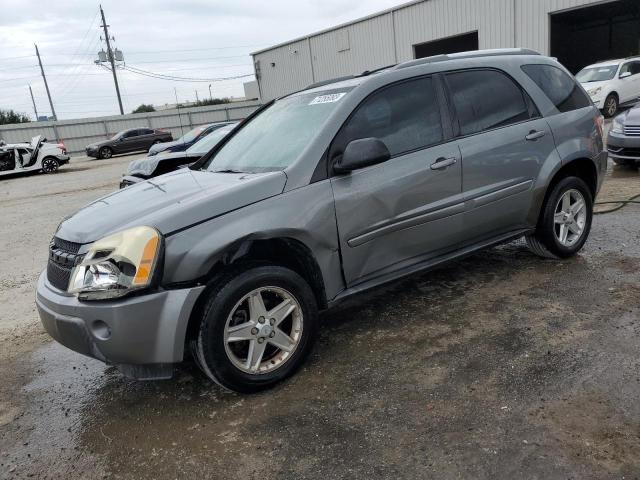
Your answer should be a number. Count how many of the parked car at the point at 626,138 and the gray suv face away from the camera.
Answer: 0

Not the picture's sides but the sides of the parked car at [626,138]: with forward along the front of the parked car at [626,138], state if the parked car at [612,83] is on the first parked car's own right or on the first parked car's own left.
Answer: on the first parked car's own right

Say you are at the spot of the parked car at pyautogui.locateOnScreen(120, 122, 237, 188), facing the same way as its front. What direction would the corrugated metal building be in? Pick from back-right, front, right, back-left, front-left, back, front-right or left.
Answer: back

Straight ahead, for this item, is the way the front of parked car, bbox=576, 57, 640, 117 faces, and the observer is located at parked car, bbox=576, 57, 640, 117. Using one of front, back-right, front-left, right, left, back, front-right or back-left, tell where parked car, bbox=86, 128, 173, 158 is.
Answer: front-right

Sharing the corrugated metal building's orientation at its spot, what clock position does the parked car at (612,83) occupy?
The parked car is roughly at 10 o'clock from the corrugated metal building.

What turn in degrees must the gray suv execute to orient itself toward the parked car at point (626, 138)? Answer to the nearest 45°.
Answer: approximately 180°

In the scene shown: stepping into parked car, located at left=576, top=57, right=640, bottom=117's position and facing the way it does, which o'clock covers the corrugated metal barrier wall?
The corrugated metal barrier wall is roughly at 2 o'clock from the parked car.

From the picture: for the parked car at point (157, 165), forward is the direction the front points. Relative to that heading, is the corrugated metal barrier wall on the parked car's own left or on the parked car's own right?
on the parked car's own right

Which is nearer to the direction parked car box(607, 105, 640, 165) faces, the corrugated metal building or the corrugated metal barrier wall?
the corrugated metal barrier wall

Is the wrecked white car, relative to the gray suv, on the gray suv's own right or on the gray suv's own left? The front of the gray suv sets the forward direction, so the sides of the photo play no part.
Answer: on the gray suv's own right

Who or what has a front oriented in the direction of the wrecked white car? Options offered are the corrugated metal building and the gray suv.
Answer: the corrugated metal building

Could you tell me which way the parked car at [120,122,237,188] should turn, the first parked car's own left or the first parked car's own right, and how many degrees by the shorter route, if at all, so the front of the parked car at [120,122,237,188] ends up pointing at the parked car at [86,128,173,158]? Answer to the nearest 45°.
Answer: approximately 135° to the first parked car's own right
